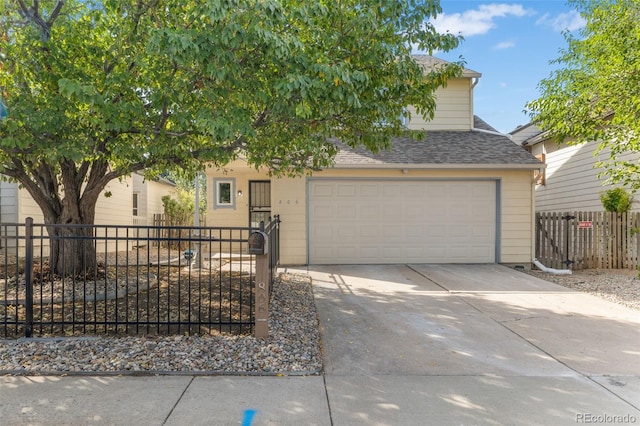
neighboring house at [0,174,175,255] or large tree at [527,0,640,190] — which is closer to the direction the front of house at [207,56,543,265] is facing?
the large tree

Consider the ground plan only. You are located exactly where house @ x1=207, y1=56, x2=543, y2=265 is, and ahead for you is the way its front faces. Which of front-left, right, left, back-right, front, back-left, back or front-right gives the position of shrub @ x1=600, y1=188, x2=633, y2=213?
left

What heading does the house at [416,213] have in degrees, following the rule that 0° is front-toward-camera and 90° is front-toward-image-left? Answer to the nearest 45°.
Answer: approximately 0°

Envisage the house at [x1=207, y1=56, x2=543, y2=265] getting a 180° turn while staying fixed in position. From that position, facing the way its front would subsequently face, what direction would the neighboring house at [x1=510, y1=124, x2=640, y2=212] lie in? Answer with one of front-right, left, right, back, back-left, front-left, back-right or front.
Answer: front-right

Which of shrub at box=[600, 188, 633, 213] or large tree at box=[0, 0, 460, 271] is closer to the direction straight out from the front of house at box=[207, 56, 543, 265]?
the large tree

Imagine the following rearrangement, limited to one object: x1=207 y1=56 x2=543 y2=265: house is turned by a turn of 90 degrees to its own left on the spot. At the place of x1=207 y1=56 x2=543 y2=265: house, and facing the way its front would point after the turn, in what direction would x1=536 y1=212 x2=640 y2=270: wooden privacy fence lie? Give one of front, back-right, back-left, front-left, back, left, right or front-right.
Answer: front

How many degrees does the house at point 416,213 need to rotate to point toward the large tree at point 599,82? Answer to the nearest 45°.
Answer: approximately 45° to its left
